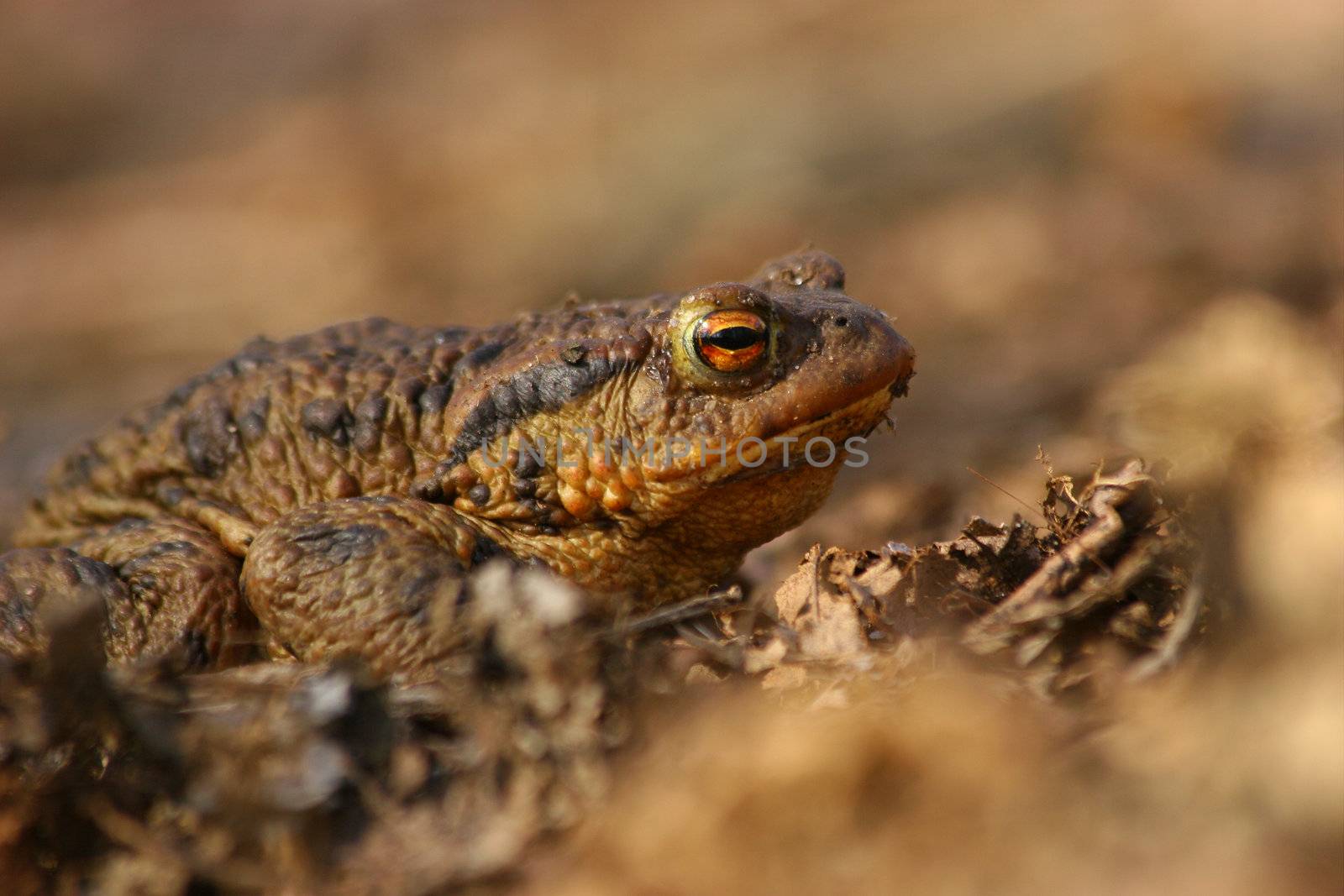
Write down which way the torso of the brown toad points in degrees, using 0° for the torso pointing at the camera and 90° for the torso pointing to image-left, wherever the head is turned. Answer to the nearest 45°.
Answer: approximately 270°
